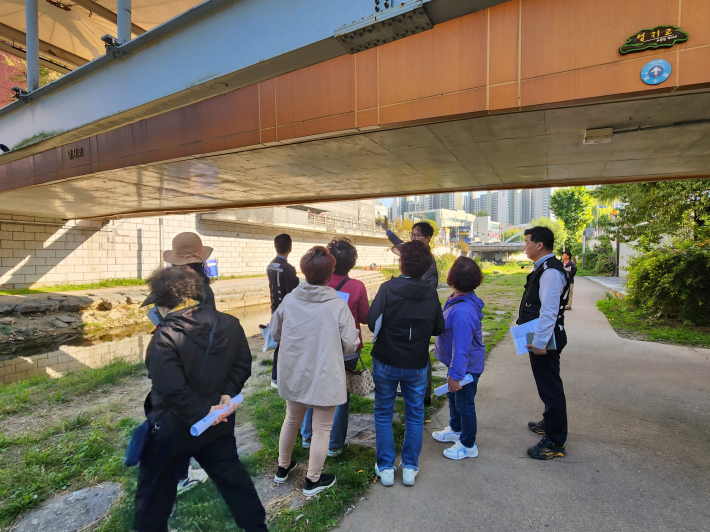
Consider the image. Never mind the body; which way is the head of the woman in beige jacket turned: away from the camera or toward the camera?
away from the camera

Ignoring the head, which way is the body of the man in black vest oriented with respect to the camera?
to the viewer's left

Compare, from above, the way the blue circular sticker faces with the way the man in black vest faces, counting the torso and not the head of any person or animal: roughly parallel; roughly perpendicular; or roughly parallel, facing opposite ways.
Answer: roughly perpendicular

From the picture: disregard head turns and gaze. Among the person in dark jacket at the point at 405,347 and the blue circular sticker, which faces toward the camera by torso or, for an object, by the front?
the blue circular sticker

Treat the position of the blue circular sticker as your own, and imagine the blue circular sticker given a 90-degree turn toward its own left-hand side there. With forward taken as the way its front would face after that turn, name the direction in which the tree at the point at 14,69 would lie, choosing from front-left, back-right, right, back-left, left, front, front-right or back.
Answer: back

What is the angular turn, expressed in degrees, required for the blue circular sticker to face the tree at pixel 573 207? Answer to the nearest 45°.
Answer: approximately 180°

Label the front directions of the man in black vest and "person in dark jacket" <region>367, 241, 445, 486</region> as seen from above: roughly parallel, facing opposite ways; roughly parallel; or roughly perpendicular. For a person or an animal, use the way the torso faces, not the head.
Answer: roughly perpendicular

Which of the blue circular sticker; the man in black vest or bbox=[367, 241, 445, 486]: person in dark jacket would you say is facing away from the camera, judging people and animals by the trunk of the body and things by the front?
the person in dark jacket

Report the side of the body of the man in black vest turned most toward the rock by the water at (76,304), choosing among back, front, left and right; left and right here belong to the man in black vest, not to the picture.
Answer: front

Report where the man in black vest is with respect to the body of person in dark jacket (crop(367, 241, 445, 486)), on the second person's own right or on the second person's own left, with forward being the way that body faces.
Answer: on the second person's own right

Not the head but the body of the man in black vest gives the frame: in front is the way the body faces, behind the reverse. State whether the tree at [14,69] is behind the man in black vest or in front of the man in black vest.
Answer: in front

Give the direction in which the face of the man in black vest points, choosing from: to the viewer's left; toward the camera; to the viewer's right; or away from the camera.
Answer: to the viewer's left

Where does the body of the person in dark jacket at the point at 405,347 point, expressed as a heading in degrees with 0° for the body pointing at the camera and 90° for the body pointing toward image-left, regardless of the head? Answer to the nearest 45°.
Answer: approximately 180°

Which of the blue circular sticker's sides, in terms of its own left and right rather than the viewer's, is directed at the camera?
front

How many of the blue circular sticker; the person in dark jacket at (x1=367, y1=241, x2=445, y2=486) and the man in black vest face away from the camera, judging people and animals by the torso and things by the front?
1
